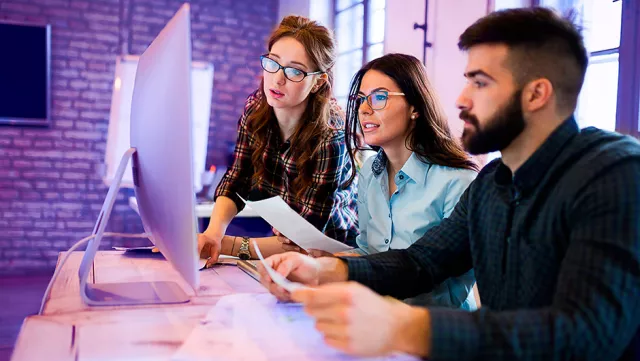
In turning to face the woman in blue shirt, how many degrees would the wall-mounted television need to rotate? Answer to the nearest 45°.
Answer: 0° — it already faces them

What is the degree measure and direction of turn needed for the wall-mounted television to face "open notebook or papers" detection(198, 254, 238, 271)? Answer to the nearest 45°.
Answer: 0° — it already faces it

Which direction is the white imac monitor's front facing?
to the viewer's right

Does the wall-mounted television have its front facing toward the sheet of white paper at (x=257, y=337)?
yes

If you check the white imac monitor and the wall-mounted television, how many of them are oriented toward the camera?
1

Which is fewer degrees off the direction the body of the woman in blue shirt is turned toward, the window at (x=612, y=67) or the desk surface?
the desk surface

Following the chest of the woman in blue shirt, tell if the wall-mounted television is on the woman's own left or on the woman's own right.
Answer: on the woman's own right

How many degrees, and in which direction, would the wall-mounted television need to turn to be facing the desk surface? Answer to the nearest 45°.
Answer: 0° — it already faces it

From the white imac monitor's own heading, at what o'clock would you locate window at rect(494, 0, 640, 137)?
The window is roughly at 11 o'clock from the white imac monitor.
